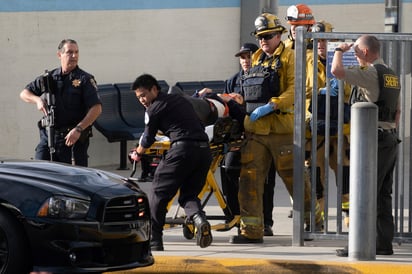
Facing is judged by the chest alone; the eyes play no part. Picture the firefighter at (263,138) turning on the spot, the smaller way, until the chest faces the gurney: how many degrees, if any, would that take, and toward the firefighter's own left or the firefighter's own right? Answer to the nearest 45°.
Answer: approximately 45° to the firefighter's own right

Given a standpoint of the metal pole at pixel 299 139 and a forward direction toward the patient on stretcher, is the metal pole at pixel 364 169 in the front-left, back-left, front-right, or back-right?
back-left

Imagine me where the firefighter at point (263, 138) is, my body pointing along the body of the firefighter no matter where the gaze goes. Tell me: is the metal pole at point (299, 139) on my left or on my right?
on my left

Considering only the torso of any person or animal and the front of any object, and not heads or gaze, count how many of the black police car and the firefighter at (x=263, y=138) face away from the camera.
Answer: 0

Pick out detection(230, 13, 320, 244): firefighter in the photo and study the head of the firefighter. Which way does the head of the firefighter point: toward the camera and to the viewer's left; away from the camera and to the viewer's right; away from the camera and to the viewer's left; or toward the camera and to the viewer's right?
toward the camera and to the viewer's left

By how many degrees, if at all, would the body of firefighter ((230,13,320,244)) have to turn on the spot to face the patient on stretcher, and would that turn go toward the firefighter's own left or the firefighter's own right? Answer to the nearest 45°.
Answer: approximately 45° to the firefighter's own right

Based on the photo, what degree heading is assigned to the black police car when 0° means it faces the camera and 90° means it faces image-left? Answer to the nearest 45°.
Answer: approximately 315°
